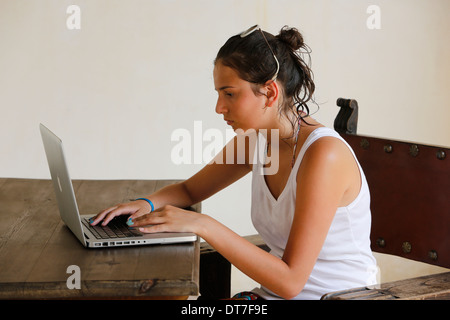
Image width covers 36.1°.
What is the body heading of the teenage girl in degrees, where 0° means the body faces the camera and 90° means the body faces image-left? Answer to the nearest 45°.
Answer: approximately 45°

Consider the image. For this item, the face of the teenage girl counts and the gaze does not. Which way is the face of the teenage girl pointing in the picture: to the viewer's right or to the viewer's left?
to the viewer's left

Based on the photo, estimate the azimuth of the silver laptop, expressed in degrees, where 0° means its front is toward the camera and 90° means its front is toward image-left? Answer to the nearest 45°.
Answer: approximately 270°

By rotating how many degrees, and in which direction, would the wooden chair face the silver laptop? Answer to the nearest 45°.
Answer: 0° — it already faces it

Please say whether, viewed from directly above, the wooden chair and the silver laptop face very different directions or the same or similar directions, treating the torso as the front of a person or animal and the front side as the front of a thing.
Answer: very different directions

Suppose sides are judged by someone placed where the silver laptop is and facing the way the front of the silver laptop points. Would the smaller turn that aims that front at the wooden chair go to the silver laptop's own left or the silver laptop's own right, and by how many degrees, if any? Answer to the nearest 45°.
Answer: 0° — it already faces it

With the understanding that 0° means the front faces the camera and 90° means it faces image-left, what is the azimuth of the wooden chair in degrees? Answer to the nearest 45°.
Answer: approximately 45°
